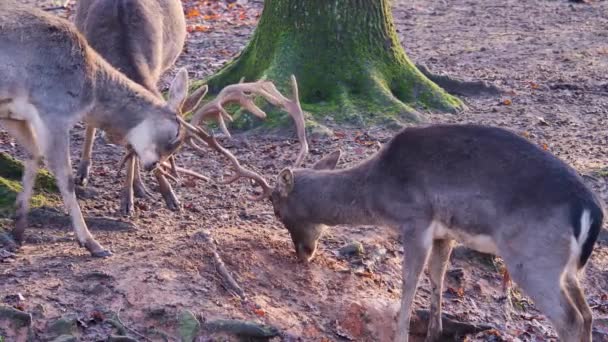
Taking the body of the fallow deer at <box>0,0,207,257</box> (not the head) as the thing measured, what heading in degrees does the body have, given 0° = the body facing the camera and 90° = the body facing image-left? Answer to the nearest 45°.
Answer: approximately 270°

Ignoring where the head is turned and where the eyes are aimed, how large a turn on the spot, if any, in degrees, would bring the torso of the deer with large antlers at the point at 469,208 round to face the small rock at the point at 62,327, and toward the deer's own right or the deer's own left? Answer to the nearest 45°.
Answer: approximately 45° to the deer's own left

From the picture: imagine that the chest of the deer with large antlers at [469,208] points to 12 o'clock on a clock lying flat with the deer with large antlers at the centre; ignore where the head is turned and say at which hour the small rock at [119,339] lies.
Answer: The small rock is roughly at 11 o'clock from the deer with large antlers.

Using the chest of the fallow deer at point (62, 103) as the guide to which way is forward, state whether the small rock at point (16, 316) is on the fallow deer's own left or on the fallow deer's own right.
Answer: on the fallow deer's own right

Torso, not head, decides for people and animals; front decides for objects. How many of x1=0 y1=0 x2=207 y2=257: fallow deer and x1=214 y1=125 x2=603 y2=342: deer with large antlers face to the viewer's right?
1

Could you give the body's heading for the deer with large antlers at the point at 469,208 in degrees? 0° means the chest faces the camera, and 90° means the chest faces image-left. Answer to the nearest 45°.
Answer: approximately 90°

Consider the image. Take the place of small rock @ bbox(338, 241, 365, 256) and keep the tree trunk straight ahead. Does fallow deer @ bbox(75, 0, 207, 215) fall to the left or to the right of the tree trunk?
left
